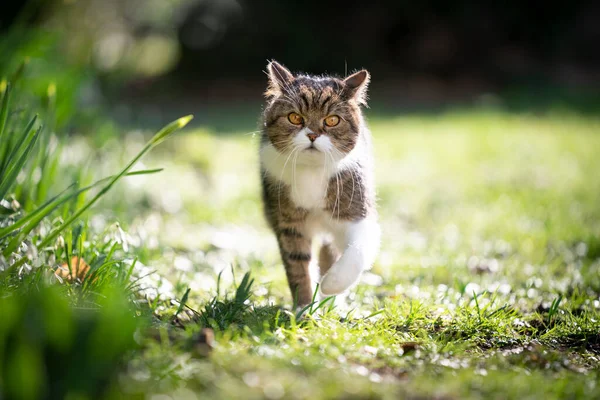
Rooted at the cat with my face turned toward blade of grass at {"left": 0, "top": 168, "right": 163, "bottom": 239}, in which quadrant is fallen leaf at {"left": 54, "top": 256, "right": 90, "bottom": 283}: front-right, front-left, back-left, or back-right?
front-right

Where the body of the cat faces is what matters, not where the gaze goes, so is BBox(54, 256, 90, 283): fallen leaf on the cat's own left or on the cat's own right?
on the cat's own right

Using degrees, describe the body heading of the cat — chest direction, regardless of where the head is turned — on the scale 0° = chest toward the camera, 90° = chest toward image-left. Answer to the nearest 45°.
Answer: approximately 0°

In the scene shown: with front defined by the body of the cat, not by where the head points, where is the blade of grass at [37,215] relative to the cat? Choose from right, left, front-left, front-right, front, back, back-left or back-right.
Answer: front-right
